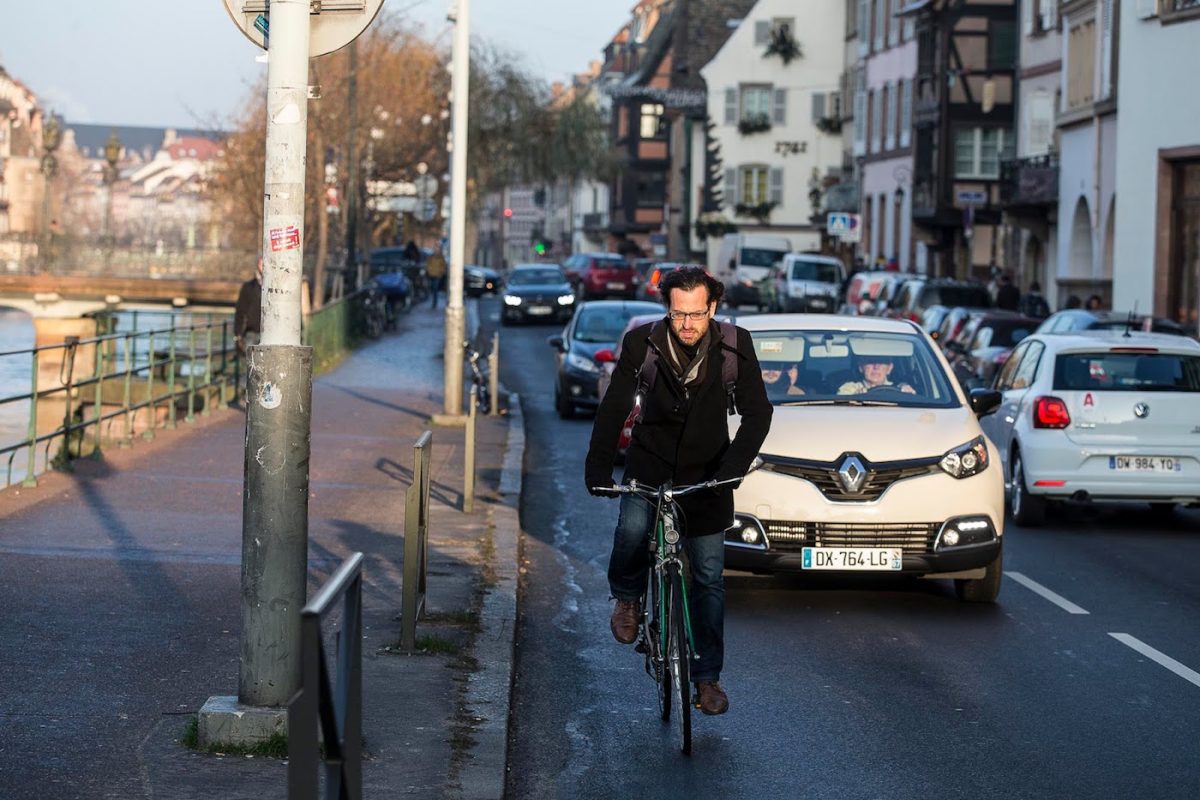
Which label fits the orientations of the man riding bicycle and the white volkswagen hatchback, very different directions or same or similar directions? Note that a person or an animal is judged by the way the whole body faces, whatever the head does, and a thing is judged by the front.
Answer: very different directions

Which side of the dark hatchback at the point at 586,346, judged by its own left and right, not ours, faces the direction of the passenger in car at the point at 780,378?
front

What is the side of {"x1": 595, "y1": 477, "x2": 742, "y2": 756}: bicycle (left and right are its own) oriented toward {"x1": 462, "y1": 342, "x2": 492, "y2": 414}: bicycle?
back

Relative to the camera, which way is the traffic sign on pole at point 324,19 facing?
away from the camera

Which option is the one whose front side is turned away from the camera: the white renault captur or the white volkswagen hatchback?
the white volkswagen hatchback

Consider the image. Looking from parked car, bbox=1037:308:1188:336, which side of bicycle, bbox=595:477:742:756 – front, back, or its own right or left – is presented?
back

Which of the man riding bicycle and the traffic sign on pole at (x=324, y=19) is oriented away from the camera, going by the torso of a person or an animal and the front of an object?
the traffic sign on pole

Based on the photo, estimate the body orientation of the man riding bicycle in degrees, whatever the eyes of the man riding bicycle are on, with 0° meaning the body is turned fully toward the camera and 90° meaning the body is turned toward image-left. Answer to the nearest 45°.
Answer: approximately 0°

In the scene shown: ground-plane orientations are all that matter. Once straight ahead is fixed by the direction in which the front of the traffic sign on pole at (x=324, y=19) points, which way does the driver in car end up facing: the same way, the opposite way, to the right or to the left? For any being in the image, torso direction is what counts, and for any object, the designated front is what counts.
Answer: the opposite way

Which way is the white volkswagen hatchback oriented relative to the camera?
away from the camera
